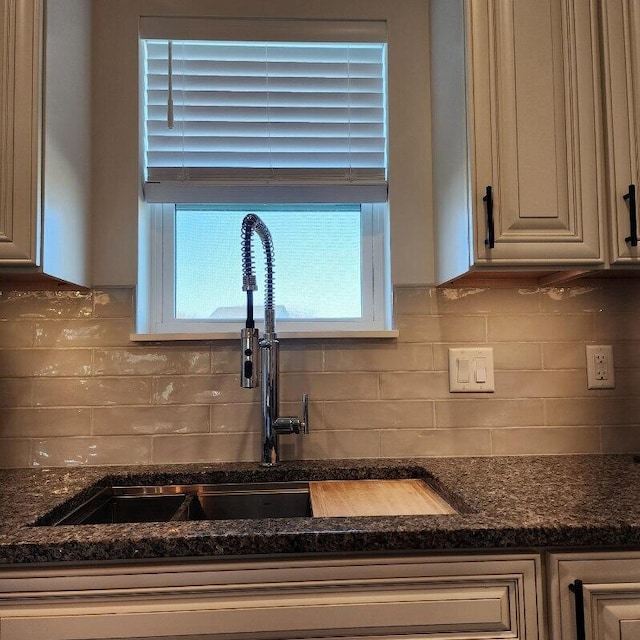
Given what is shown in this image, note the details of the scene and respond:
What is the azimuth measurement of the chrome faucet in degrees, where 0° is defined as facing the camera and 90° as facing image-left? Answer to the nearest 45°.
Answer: approximately 45°

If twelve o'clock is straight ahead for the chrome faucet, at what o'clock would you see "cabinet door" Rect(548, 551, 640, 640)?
The cabinet door is roughly at 9 o'clock from the chrome faucet.

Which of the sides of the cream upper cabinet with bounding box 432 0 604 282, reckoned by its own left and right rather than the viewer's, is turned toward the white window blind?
right

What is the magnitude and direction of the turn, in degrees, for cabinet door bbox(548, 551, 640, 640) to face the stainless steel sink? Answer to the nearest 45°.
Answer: approximately 90° to its right

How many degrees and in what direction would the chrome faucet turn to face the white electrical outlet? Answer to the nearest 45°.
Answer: approximately 135° to its left

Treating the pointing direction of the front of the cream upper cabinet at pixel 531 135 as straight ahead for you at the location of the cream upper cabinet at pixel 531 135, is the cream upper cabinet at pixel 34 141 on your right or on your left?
on your right

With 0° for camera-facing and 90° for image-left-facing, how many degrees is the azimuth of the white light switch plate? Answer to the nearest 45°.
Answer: approximately 0°
